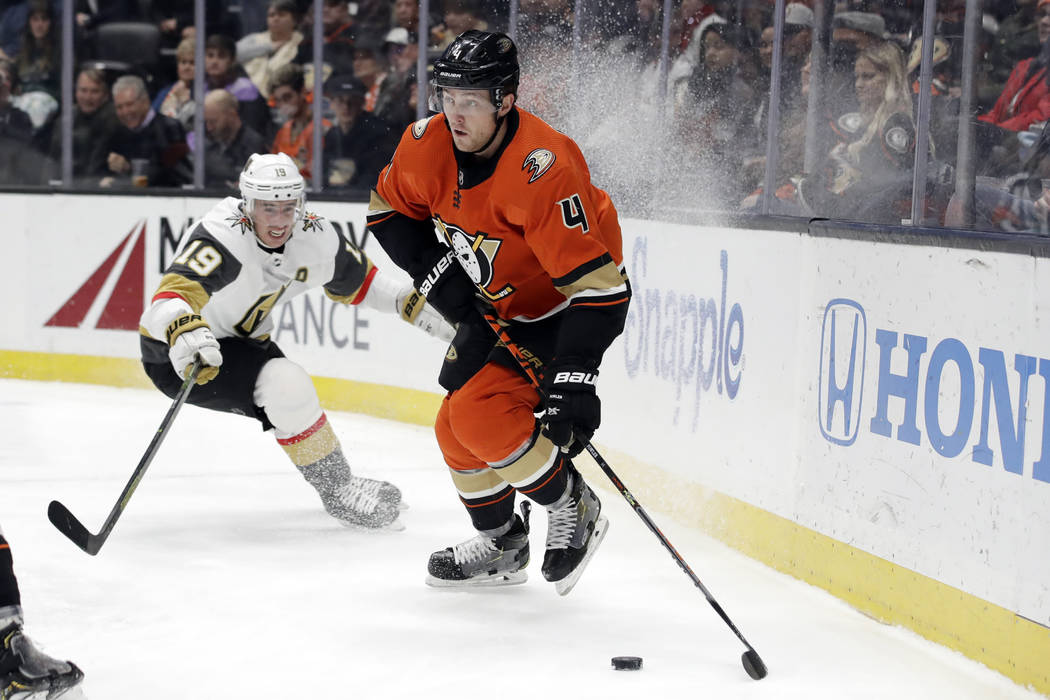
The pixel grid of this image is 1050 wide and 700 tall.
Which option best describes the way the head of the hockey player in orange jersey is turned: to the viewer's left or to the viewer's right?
to the viewer's left

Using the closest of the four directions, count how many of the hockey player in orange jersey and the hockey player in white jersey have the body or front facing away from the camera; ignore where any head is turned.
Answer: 0

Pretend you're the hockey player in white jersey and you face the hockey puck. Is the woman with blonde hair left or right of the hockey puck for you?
left

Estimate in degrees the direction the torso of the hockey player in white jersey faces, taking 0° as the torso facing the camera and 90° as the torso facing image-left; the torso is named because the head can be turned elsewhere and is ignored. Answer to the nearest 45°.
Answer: approximately 315°

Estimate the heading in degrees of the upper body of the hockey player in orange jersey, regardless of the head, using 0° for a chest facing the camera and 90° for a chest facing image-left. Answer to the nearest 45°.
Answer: approximately 45°

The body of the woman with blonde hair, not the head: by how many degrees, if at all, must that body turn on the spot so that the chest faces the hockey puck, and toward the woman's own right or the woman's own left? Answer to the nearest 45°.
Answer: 0° — they already face it

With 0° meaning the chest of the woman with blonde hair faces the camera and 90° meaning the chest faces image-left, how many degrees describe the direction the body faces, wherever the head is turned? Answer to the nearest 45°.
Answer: approximately 45°

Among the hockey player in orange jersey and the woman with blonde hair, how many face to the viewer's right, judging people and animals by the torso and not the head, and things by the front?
0

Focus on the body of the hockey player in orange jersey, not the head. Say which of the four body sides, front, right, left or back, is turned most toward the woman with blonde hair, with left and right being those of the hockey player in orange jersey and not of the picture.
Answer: back

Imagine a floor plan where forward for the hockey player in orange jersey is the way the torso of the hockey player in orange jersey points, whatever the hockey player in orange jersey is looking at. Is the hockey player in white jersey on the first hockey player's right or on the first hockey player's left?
on the first hockey player's right

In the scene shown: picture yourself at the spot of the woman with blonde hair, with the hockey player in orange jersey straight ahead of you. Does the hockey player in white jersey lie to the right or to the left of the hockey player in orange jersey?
right
